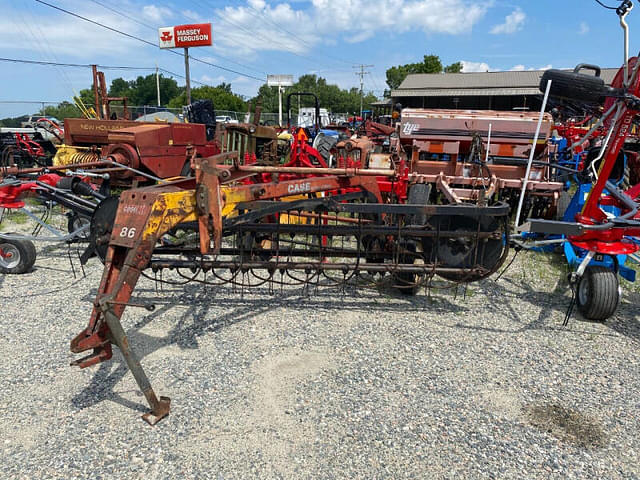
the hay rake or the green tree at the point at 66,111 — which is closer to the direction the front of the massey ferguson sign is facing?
the hay rake

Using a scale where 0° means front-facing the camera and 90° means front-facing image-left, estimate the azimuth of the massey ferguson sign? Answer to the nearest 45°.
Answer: approximately 0°

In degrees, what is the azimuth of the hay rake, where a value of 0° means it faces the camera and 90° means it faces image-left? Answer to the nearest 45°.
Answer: approximately 45°

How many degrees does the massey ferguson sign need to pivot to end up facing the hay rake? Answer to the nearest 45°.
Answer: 0° — it already faces it

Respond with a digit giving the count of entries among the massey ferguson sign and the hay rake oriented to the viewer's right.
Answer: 0

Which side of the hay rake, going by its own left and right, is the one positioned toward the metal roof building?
back

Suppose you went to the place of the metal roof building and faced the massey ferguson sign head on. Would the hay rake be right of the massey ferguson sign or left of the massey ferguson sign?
left

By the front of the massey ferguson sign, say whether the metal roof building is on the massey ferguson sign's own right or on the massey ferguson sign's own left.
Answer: on the massey ferguson sign's own left

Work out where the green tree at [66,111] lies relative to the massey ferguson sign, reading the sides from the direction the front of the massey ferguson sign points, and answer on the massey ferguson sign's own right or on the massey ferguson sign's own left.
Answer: on the massey ferguson sign's own right
